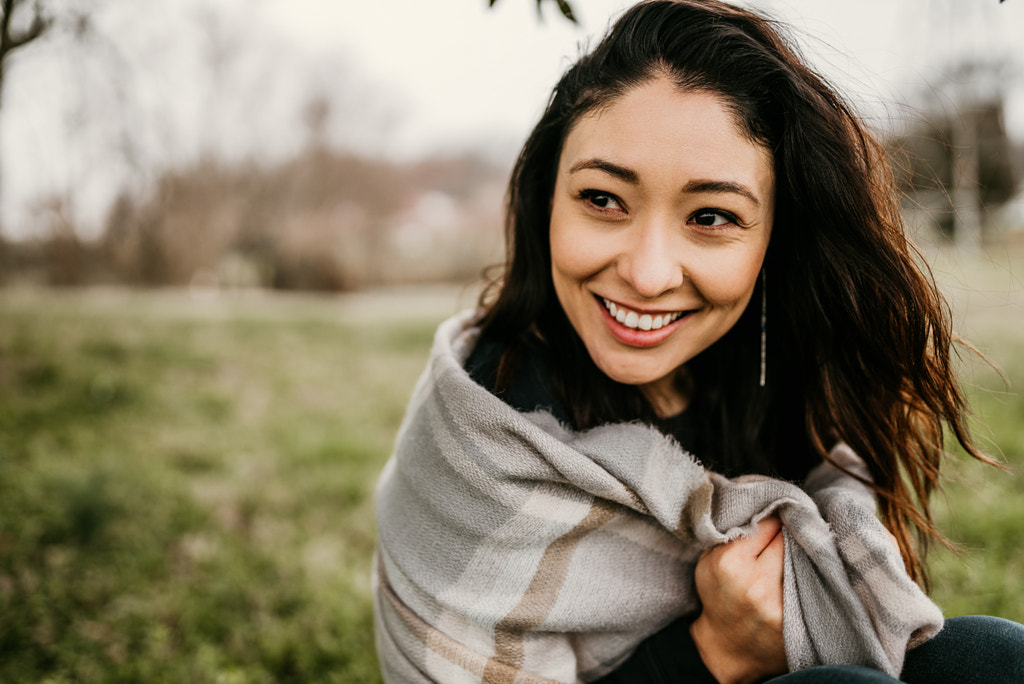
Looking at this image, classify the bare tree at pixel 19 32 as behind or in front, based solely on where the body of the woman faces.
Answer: behind

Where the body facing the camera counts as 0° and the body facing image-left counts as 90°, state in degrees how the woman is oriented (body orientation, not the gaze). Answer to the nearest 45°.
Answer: approximately 315°
